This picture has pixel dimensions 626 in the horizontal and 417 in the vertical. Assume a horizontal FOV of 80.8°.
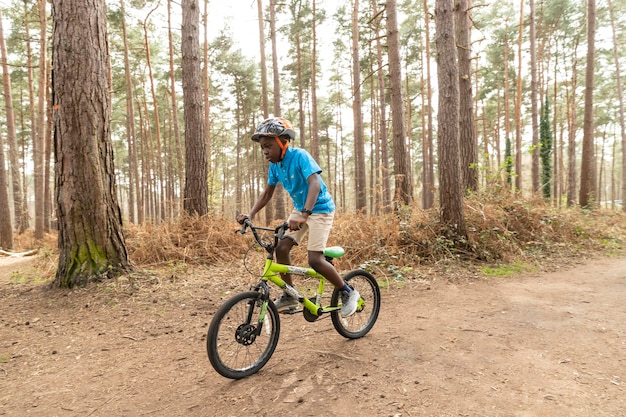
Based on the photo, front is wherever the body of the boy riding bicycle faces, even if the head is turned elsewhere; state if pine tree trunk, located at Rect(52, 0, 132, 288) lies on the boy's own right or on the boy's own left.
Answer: on the boy's own right

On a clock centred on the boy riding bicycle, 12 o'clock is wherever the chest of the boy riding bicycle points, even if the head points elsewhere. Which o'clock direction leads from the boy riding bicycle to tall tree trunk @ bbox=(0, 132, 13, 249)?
The tall tree trunk is roughly at 3 o'clock from the boy riding bicycle.

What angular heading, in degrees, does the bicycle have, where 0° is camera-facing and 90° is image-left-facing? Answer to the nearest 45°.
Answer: approximately 45°

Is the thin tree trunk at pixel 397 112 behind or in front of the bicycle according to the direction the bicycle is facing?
behind

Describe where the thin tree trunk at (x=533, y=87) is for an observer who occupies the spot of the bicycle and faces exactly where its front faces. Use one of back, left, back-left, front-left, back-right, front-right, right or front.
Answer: back

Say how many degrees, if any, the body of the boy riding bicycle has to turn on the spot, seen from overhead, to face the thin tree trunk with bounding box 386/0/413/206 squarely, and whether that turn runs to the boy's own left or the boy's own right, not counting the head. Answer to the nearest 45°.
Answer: approximately 180°

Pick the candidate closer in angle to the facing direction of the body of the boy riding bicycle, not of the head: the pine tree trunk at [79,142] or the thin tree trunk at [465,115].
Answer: the pine tree trunk

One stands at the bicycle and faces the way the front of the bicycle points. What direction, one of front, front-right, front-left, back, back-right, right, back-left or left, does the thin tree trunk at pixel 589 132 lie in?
back

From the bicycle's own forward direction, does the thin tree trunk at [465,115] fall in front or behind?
behind

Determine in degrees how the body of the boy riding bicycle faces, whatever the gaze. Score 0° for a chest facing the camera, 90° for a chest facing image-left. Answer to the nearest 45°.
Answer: approximately 45°

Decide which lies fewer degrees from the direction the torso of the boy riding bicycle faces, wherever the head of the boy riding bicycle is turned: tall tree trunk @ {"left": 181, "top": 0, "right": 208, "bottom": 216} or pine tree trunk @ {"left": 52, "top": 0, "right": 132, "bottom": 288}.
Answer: the pine tree trunk

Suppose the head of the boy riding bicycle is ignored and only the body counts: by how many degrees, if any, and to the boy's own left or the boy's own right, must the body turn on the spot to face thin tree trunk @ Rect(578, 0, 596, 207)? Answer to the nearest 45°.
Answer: approximately 180°

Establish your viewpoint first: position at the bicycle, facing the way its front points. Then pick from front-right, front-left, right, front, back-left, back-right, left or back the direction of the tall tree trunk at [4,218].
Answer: right

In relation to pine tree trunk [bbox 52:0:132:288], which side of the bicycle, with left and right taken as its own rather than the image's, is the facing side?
right

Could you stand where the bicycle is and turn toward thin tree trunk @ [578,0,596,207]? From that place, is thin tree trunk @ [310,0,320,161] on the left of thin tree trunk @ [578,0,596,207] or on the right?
left
